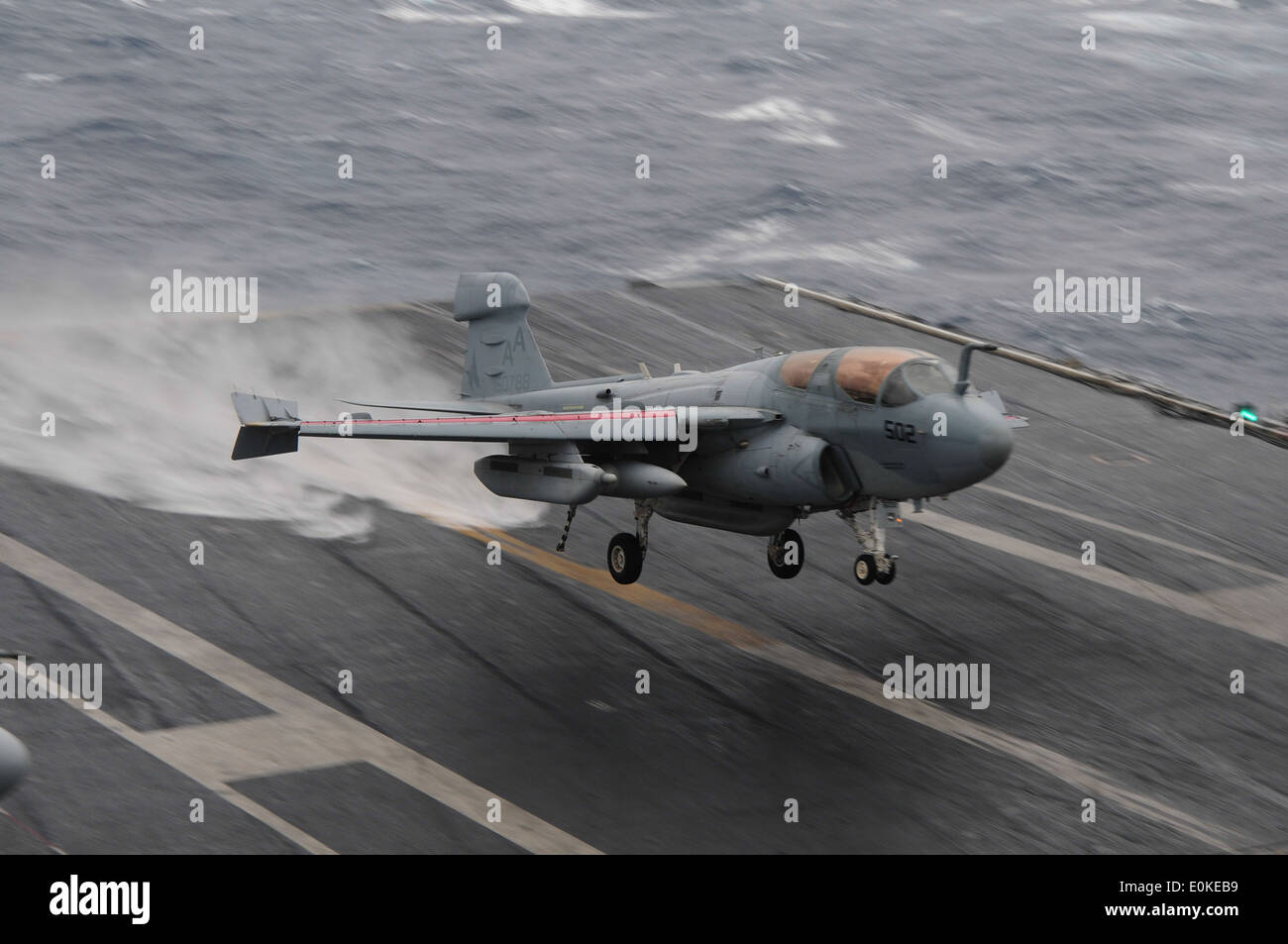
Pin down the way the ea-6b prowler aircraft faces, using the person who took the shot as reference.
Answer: facing the viewer and to the right of the viewer
